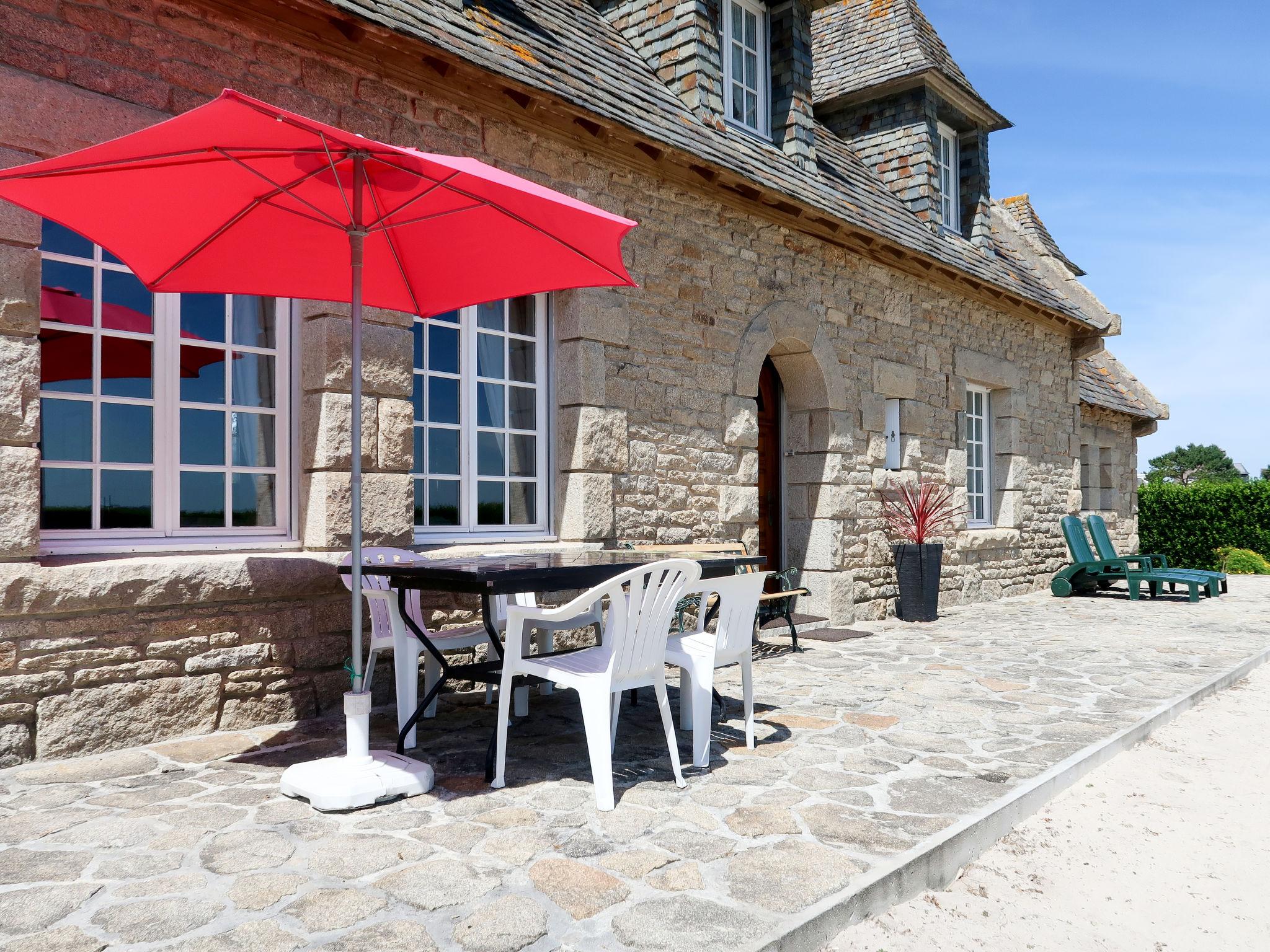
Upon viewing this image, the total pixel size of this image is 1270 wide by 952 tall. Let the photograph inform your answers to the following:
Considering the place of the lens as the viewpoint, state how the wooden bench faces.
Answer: facing the viewer and to the right of the viewer

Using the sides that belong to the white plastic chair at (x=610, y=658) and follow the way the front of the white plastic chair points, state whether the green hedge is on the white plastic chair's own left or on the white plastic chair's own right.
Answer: on the white plastic chair's own right

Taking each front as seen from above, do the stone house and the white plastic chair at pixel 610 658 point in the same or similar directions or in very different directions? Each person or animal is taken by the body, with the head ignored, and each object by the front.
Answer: very different directions

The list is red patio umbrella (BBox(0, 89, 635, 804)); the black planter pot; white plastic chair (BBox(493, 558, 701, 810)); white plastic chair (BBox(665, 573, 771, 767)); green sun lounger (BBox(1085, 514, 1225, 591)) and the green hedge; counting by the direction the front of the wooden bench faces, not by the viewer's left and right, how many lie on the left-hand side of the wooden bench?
3

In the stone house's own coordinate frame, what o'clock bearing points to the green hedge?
The green hedge is roughly at 9 o'clock from the stone house.

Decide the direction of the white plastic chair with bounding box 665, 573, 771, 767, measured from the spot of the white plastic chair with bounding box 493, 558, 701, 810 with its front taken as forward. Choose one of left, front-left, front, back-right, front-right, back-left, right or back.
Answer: right

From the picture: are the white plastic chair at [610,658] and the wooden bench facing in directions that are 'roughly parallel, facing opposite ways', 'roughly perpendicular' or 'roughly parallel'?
roughly parallel, facing opposite ways

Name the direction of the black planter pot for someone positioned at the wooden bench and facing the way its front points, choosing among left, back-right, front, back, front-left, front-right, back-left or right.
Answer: left

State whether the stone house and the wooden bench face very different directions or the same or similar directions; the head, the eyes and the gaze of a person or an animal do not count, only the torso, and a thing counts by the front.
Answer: same or similar directions

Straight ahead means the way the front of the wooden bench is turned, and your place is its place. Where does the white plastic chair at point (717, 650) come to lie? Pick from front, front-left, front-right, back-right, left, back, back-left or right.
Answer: front-right

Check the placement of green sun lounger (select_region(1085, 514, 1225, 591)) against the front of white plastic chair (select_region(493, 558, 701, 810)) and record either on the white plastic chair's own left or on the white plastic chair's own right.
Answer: on the white plastic chair's own right

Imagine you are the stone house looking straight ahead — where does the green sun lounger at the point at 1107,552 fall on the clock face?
The green sun lounger is roughly at 9 o'clock from the stone house.

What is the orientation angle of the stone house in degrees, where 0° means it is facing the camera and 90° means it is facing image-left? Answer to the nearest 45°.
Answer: approximately 315°

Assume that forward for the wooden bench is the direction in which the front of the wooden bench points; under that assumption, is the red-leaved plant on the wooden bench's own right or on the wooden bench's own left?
on the wooden bench's own left
